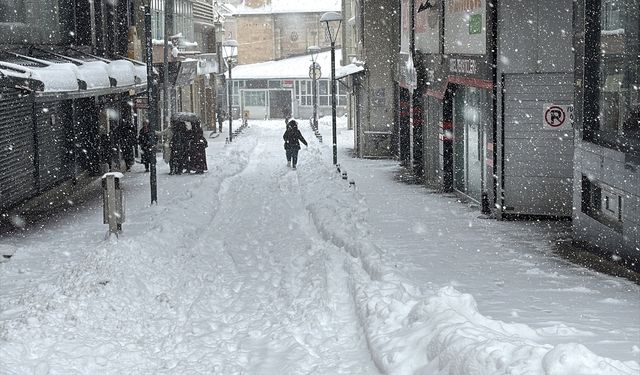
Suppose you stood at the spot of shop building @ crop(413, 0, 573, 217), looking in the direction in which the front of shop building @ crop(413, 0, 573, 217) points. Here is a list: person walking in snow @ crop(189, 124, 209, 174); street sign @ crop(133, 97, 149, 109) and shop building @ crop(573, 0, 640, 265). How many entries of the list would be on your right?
2

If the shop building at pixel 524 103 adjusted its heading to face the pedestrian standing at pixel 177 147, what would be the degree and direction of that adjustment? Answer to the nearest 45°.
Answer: approximately 90° to its right

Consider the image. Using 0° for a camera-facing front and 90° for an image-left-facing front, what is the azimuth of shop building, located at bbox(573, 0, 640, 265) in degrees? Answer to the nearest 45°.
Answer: approximately 45°
